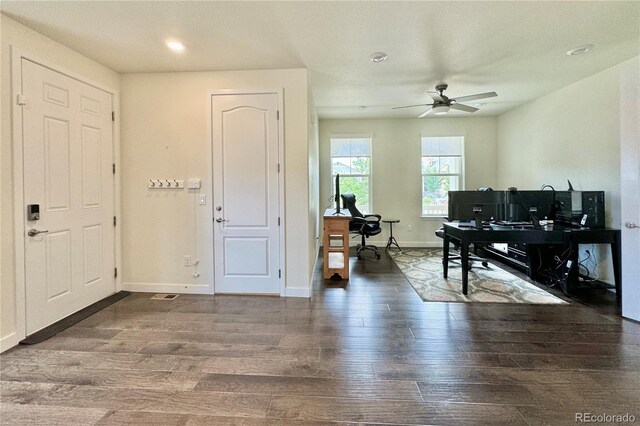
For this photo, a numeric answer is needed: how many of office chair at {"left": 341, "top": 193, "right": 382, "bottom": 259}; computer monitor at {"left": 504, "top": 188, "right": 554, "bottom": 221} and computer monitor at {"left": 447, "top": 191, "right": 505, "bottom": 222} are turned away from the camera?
2

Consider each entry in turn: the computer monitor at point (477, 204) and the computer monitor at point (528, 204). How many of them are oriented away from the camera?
2

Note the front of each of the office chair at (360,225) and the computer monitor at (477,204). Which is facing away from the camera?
the computer monitor

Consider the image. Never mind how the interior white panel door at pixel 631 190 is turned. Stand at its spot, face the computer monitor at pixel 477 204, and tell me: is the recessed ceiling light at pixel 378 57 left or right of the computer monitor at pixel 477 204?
left

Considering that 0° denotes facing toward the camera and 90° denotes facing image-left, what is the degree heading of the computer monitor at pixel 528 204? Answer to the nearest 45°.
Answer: approximately 180°

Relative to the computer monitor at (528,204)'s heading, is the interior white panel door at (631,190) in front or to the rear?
to the rear

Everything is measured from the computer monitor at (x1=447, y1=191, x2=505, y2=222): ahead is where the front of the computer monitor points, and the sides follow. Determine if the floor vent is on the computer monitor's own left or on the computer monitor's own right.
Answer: on the computer monitor's own left

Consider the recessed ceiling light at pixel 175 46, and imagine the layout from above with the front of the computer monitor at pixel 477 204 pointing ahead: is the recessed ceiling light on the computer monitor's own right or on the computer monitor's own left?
on the computer monitor's own left

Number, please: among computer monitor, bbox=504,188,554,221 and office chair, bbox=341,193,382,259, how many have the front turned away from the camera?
1

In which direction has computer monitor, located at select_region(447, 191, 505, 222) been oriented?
away from the camera
